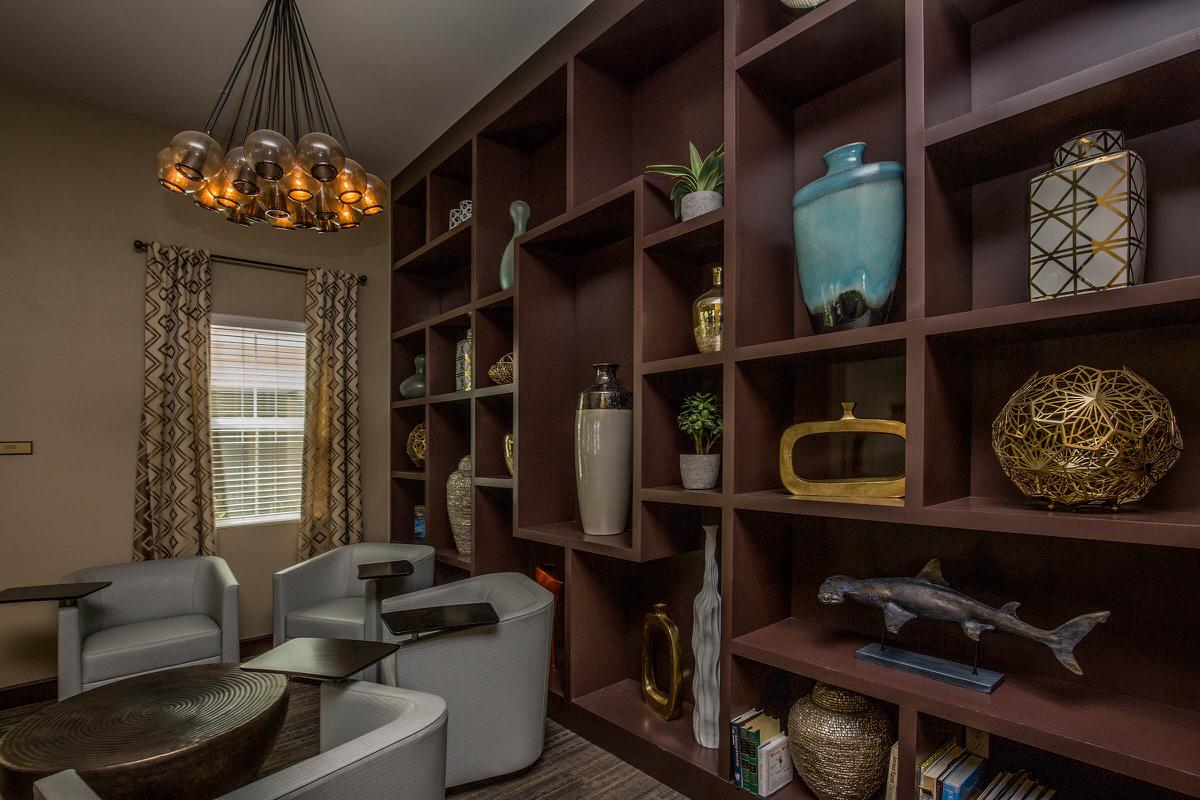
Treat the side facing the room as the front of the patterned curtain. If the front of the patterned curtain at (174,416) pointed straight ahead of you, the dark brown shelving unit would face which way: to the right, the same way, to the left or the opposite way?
to the right

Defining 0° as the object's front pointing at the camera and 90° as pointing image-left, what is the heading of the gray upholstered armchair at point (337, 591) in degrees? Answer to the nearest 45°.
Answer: approximately 45°

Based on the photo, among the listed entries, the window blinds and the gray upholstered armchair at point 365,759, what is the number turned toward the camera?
1

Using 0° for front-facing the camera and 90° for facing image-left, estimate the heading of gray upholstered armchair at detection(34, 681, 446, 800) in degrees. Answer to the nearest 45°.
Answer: approximately 135°

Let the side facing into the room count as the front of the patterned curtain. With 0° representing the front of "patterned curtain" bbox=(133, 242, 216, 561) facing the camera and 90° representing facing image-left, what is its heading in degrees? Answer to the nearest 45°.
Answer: approximately 0°

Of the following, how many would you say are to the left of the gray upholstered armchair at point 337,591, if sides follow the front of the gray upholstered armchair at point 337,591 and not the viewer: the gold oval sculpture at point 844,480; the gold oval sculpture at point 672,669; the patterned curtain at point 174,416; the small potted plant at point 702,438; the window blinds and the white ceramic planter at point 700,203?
4

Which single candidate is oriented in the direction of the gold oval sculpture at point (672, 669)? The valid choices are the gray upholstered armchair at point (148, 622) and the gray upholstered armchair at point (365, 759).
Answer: the gray upholstered armchair at point (148, 622)

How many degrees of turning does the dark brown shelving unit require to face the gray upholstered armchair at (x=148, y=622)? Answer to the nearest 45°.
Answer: approximately 45° to its right

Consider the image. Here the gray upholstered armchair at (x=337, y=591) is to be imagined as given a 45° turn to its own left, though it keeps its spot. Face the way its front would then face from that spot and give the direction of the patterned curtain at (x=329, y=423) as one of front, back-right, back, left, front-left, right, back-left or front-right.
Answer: back

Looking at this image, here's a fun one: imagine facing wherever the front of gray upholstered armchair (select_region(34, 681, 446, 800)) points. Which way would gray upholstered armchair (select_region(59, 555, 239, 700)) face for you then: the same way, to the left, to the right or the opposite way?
the opposite way

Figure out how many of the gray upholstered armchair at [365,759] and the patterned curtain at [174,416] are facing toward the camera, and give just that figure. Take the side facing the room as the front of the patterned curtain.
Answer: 1
